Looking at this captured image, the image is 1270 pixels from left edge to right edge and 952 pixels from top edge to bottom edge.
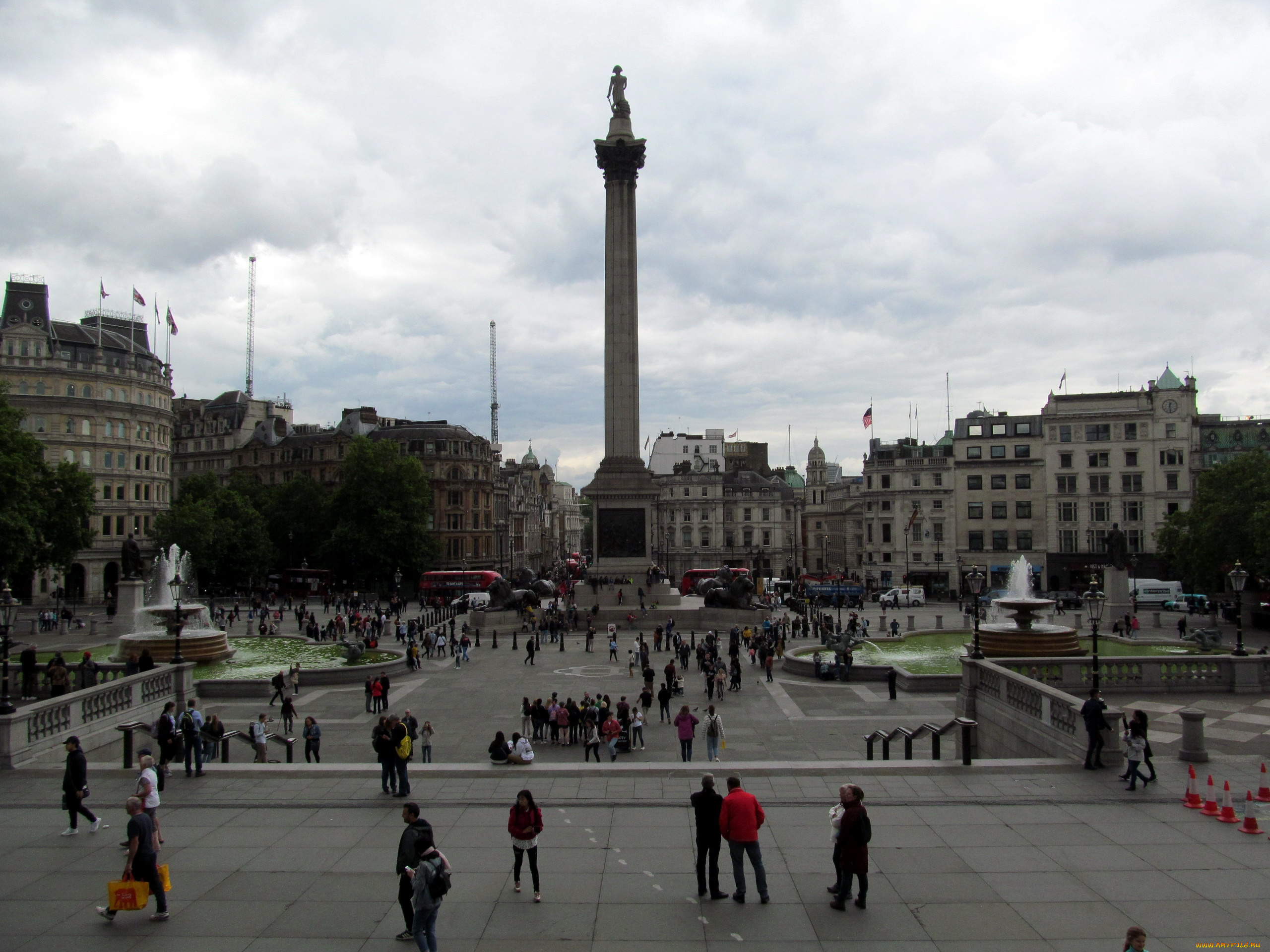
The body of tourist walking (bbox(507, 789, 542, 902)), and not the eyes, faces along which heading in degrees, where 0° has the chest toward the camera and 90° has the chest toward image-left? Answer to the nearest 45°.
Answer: approximately 0°

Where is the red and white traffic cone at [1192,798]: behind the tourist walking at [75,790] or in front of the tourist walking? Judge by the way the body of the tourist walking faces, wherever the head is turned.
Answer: behind

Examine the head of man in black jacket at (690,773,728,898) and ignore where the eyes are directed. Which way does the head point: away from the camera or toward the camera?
away from the camera

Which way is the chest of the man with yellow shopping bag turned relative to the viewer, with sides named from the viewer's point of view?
facing to the left of the viewer

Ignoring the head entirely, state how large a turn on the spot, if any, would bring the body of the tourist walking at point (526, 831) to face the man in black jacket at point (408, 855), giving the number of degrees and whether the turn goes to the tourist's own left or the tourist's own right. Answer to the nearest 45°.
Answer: approximately 45° to the tourist's own right

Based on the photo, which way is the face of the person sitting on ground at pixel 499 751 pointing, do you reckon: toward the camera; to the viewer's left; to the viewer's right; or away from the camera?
away from the camera

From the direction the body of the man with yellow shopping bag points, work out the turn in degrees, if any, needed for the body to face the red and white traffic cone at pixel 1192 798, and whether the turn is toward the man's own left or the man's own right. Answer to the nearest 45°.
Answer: approximately 180°
